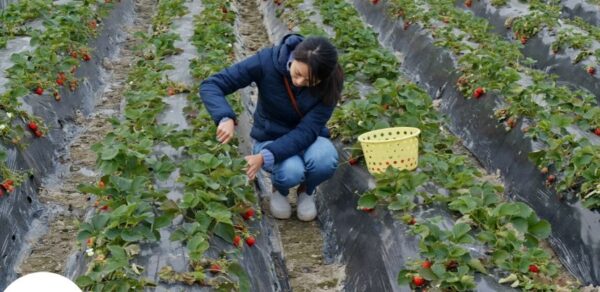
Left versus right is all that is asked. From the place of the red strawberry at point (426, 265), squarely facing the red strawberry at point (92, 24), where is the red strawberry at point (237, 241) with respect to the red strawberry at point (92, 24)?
left

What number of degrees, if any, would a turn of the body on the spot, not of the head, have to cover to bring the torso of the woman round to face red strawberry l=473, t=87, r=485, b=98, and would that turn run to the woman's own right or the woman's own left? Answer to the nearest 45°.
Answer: approximately 135° to the woman's own left

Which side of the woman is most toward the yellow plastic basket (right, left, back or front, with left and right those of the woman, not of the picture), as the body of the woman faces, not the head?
left

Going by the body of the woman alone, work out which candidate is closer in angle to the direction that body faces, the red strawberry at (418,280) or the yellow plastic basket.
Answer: the red strawberry

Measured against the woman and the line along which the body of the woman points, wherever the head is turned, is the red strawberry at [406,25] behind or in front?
behind

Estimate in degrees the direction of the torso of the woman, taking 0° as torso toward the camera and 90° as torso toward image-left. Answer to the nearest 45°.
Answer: approximately 0°

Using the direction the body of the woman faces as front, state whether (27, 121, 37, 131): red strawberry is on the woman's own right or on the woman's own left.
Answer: on the woman's own right

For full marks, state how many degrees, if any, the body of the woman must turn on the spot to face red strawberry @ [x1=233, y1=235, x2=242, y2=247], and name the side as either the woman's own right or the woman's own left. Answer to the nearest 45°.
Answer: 0° — they already face it

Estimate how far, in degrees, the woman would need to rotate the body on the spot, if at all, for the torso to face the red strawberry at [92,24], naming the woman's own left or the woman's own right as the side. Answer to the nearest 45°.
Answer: approximately 135° to the woman's own right

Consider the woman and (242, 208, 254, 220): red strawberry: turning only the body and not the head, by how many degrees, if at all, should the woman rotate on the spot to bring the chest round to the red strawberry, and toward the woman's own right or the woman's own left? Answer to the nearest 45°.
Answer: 0° — they already face it

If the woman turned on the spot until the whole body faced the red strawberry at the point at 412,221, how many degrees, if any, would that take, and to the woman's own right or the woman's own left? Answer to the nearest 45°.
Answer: approximately 45° to the woman's own left

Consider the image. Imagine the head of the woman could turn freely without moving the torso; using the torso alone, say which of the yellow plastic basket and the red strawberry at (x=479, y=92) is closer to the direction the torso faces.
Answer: the yellow plastic basket
